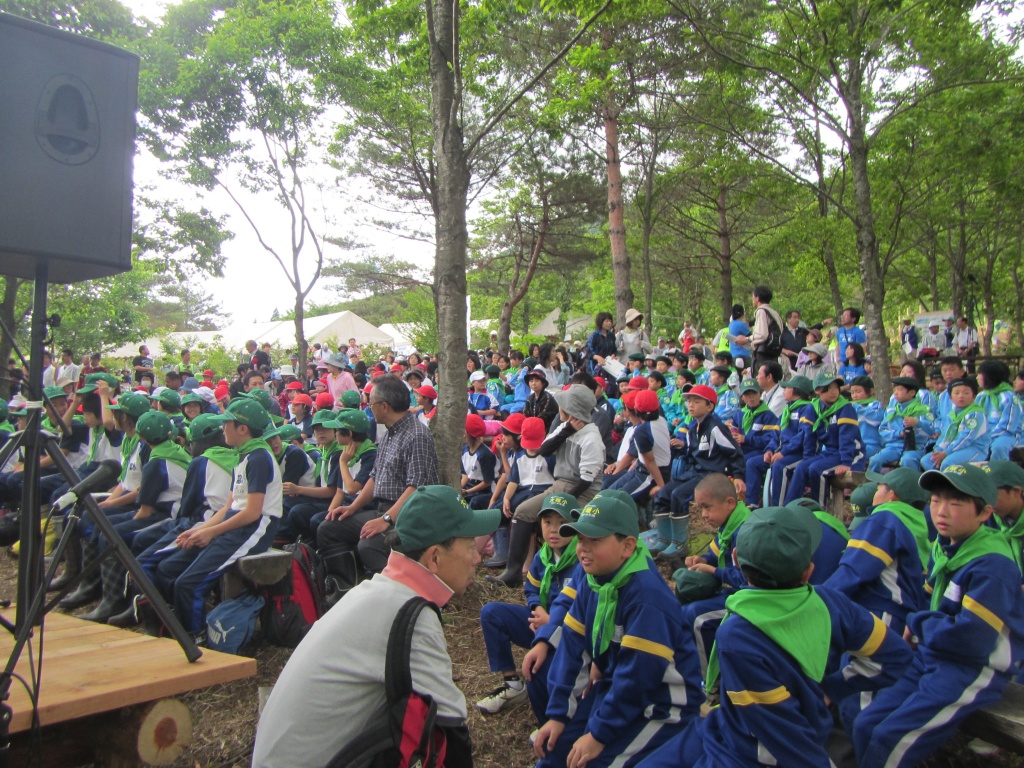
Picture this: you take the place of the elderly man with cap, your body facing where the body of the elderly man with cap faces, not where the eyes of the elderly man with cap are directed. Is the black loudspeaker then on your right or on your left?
on your left

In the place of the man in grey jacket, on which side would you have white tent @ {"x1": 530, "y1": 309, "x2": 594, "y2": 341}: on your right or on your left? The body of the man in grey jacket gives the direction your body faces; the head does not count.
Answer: on your right

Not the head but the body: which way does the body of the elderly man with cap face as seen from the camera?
to the viewer's right

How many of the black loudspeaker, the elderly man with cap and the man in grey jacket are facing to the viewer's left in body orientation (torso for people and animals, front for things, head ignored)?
1

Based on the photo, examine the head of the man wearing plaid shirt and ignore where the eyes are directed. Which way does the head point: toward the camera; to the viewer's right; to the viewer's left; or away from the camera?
to the viewer's left

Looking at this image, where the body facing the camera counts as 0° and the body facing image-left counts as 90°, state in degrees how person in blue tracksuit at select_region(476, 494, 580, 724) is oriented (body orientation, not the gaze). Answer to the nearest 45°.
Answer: approximately 45°

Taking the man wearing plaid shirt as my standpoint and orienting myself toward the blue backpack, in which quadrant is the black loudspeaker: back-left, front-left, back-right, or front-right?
front-left

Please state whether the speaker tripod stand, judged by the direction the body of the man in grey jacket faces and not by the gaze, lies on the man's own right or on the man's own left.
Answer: on the man's own left

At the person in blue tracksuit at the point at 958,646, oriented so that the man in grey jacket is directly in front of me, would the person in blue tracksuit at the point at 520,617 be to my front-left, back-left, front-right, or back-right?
front-left
